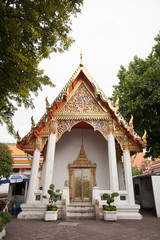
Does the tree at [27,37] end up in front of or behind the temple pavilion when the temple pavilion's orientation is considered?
in front

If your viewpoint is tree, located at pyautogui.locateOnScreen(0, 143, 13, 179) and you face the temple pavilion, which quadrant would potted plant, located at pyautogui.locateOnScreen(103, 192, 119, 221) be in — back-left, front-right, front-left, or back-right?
front-right

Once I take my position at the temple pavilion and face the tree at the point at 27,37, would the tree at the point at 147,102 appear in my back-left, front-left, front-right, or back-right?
back-left

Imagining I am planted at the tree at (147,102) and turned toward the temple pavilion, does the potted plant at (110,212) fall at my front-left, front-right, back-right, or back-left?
front-left

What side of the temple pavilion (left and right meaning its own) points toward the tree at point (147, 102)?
left

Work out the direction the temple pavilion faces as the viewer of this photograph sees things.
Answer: facing the viewer
